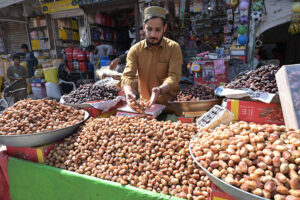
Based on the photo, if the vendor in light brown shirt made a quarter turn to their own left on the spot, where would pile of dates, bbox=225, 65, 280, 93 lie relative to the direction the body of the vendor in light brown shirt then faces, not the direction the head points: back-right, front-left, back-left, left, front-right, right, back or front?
front-right

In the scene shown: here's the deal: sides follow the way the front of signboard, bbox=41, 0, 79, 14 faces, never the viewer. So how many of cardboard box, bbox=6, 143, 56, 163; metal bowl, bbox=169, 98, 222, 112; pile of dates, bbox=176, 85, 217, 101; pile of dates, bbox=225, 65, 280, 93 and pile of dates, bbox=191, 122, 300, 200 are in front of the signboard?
5

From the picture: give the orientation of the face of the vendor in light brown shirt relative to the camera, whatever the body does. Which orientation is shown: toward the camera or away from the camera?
toward the camera

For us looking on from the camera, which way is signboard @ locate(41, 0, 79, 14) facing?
facing the viewer

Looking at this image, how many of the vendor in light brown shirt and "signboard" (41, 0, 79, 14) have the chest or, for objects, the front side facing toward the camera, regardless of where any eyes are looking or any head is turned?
2

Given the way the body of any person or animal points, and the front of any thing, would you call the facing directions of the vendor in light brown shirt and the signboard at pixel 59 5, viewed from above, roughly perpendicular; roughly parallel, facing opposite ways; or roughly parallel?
roughly parallel

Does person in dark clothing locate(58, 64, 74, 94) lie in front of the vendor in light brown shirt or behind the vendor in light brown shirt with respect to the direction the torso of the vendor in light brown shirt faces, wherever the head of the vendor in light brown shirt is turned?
behind

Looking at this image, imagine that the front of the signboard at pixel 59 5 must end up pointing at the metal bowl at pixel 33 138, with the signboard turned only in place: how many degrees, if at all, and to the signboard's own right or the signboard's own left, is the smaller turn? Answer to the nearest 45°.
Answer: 0° — it already faces it

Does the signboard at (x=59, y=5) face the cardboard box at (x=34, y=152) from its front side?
yes

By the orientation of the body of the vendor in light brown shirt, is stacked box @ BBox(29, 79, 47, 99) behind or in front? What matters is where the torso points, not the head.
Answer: behind

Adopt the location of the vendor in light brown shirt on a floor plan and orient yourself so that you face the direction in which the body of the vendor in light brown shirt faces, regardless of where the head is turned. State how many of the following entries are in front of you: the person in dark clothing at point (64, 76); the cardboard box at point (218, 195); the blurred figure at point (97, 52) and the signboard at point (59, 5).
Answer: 1

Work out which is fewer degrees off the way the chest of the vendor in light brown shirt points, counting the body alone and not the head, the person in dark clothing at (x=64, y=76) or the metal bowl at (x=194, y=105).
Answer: the metal bowl

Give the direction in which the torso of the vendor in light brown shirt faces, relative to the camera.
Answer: toward the camera
